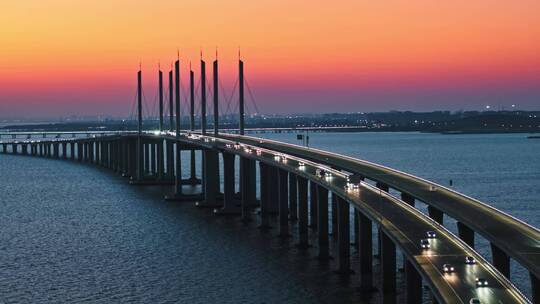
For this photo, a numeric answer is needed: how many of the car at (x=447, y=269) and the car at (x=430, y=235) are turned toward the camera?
2

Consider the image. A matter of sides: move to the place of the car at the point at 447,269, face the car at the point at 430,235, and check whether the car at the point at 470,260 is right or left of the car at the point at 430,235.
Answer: right

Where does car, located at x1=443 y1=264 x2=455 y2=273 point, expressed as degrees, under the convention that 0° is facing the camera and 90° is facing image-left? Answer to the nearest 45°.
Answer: approximately 0°

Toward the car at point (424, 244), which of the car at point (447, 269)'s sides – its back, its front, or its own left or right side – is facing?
back

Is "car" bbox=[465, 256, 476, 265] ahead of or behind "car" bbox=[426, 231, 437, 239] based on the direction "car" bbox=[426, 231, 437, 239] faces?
ahead

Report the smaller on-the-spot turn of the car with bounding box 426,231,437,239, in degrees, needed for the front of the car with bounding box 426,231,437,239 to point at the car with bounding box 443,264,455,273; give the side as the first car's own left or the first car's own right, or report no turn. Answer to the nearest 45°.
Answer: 0° — it already faces it

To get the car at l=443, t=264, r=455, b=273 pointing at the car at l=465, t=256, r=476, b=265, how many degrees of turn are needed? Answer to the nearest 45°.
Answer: approximately 135° to its left

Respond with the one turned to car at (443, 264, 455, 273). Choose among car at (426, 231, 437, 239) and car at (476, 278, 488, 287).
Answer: car at (426, 231, 437, 239)

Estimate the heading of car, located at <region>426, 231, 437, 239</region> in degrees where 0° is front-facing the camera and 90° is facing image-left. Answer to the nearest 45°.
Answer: approximately 0°
